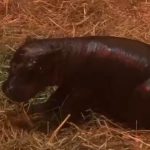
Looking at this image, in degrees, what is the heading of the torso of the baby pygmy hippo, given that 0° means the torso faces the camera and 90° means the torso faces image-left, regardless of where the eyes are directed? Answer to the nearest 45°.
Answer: approximately 90°
